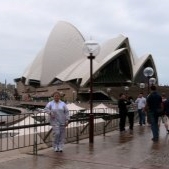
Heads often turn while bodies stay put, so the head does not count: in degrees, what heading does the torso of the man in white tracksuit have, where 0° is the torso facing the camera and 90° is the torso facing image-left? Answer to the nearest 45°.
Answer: approximately 0°

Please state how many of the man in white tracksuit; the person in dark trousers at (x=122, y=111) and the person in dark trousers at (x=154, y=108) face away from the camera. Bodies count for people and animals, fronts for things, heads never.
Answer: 1

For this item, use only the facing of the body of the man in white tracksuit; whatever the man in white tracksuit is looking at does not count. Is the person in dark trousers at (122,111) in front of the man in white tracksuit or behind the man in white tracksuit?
behind
